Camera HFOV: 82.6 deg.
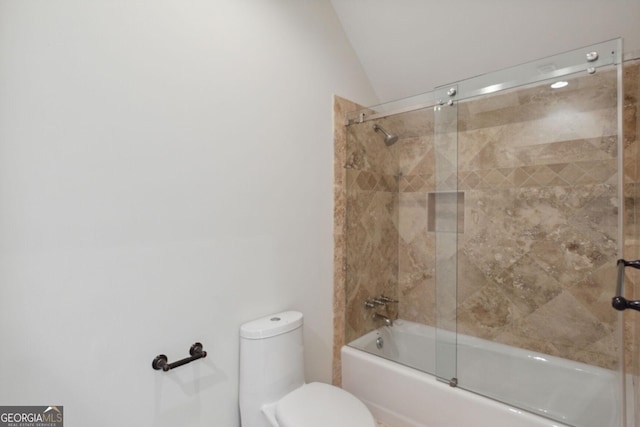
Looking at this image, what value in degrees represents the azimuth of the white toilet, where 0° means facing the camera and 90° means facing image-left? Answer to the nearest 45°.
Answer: approximately 315°

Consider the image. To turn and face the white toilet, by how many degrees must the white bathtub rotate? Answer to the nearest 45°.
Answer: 0° — it already faces it

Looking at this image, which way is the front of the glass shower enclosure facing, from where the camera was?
facing the viewer and to the left of the viewer

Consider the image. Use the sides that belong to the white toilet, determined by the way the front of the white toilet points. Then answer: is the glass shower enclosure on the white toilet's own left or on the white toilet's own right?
on the white toilet's own left

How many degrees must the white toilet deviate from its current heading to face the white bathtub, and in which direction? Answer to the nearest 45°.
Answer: approximately 45° to its left
